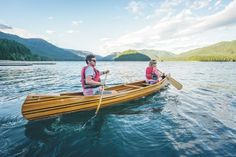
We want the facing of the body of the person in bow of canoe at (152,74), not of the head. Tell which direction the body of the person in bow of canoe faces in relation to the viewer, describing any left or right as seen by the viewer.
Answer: facing away from the viewer and to the right of the viewer

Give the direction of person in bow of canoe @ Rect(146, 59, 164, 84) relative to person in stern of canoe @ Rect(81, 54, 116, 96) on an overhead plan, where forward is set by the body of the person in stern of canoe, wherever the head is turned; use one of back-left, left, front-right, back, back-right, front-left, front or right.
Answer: front-left

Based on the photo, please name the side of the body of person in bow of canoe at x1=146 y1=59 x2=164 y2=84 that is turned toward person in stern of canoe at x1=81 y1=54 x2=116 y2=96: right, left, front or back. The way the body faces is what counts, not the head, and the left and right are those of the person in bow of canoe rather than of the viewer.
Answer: back

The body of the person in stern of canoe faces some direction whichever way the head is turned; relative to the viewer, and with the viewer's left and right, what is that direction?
facing to the right of the viewer

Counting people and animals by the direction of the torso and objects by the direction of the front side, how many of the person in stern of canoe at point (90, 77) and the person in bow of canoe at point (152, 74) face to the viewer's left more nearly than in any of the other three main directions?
0
